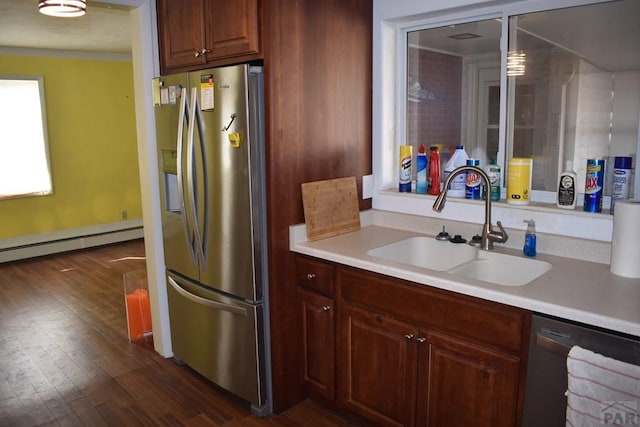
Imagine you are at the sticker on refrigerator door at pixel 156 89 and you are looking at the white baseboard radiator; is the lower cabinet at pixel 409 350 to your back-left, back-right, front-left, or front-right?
back-right

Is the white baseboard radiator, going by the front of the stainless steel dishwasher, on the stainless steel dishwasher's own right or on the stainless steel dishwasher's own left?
on the stainless steel dishwasher's own right

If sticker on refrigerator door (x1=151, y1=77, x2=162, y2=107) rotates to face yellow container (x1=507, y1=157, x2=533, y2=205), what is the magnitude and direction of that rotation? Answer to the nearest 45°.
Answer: approximately 90° to its left

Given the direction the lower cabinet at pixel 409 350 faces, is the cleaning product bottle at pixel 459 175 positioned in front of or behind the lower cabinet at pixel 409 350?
behind

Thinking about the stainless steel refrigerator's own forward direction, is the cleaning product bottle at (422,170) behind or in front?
behind

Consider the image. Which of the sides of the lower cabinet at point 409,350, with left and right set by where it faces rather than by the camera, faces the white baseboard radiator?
right

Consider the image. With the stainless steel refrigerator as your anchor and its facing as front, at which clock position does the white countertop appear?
The white countertop is roughly at 9 o'clock from the stainless steel refrigerator.

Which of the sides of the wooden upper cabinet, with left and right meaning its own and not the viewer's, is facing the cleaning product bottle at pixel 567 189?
left

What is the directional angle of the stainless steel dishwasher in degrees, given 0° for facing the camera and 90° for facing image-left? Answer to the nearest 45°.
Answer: approximately 45°

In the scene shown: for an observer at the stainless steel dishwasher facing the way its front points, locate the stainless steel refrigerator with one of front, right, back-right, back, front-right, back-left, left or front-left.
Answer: front-right

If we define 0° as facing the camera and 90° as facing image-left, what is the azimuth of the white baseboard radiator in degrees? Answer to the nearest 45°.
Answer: approximately 315°

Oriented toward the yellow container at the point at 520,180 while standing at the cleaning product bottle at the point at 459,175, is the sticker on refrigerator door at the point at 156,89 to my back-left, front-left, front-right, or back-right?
back-right

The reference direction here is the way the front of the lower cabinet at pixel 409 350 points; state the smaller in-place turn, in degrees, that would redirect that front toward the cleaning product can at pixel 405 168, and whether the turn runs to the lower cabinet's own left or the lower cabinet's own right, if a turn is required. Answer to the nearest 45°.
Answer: approximately 135° to the lower cabinet's own right

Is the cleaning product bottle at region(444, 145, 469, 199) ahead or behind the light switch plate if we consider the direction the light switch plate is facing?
ahead
